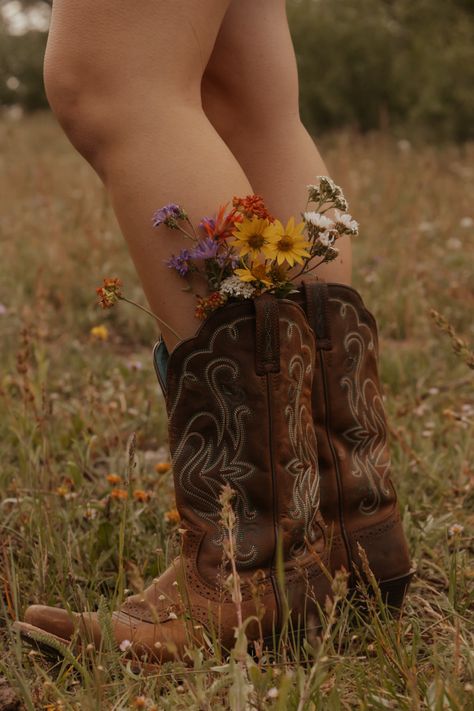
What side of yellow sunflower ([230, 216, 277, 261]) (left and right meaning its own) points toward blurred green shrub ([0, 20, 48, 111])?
back

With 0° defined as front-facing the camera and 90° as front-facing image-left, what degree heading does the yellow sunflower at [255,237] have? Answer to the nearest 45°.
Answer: approximately 0°
